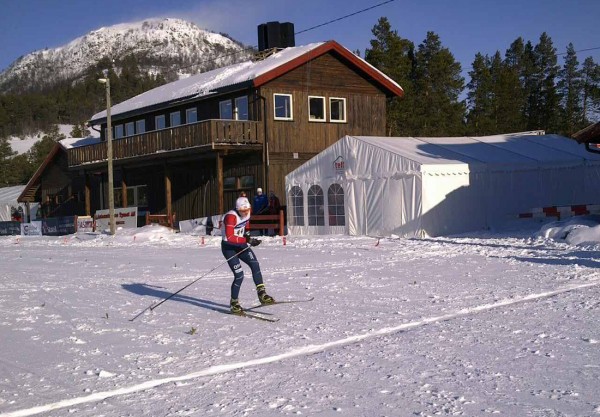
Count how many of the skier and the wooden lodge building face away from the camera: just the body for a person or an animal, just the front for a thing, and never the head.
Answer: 0

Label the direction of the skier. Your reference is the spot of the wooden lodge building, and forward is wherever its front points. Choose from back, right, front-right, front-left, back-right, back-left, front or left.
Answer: front-left

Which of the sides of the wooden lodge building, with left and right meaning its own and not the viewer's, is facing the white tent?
left

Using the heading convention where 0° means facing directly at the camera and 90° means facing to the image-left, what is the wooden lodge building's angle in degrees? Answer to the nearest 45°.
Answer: approximately 45°

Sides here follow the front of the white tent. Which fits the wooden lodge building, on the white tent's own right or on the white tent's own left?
on the white tent's own right

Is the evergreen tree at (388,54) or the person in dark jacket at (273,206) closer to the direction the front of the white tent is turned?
the person in dark jacket

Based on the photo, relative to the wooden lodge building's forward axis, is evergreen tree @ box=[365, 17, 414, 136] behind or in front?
behind

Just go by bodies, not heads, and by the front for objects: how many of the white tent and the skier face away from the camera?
0
